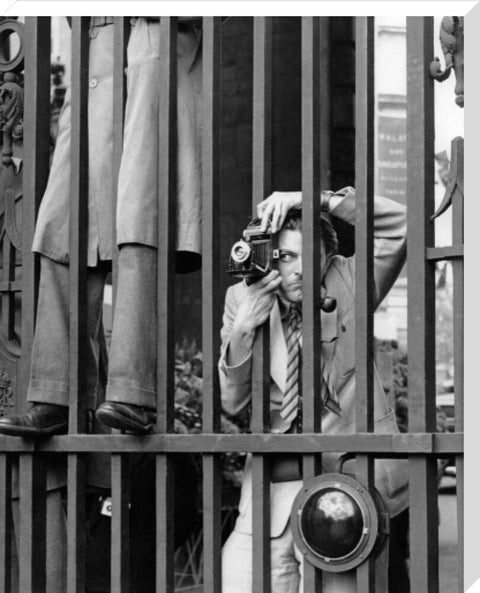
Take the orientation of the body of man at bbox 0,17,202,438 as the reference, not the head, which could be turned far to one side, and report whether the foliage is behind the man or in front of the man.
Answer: behind

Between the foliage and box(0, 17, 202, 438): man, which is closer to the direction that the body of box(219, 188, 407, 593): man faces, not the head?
the man

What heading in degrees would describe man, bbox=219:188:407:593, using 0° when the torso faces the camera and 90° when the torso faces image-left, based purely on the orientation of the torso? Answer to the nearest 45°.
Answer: approximately 45°

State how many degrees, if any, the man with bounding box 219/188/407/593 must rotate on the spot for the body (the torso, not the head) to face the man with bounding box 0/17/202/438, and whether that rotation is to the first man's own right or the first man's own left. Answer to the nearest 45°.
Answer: approximately 45° to the first man's own right

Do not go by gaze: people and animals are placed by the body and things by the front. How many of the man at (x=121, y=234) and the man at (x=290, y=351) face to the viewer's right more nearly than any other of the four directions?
0

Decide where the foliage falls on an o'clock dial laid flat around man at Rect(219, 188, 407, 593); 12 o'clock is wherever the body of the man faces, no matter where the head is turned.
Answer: The foliage is roughly at 4 o'clock from the man.

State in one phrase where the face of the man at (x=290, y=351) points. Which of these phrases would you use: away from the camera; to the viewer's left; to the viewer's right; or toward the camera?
toward the camera
